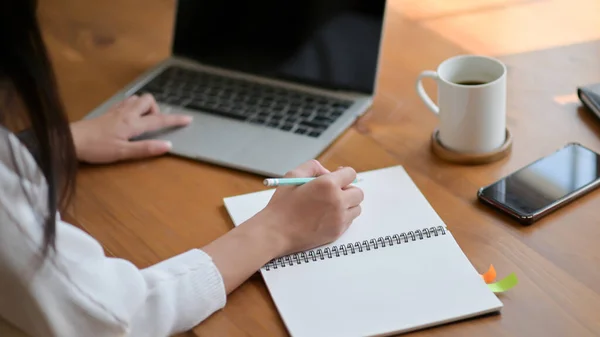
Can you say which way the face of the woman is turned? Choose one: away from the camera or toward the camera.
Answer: away from the camera

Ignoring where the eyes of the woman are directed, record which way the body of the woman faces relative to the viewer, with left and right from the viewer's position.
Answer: facing away from the viewer and to the right of the viewer

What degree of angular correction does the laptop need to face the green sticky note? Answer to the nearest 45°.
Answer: approximately 90° to its left

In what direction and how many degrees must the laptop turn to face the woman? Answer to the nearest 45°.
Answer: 0° — it already faces them

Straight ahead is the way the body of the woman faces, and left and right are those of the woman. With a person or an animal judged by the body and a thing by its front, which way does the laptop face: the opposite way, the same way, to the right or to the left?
the opposite way
